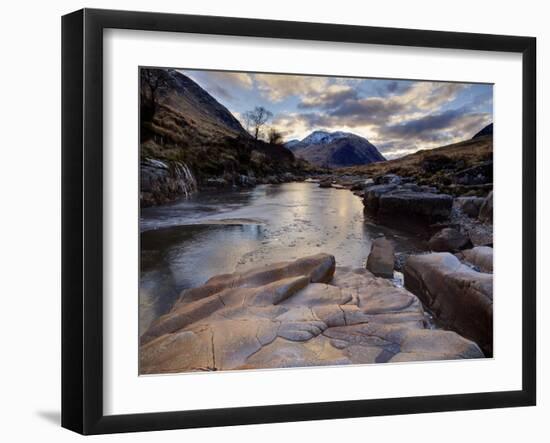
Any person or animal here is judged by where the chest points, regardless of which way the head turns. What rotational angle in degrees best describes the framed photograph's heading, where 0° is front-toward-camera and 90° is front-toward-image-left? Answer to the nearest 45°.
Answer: approximately 315°
